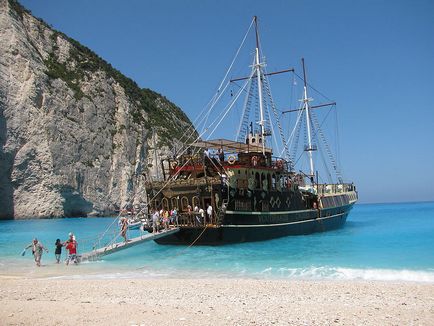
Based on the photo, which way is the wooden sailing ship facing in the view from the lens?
facing away from the viewer and to the right of the viewer

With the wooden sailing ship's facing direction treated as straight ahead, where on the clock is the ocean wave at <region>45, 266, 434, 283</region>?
The ocean wave is roughly at 4 o'clock from the wooden sailing ship.

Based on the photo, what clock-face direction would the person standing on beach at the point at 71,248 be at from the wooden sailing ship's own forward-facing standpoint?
The person standing on beach is roughly at 6 o'clock from the wooden sailing ship.
